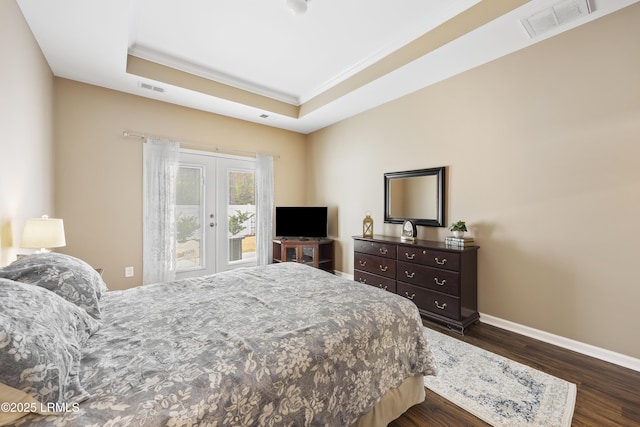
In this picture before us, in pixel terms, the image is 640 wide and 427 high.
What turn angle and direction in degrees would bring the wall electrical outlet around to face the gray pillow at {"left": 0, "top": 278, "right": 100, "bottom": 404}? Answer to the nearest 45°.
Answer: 0° — it already faces it

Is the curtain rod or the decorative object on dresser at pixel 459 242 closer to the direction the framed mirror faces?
the curtain rod

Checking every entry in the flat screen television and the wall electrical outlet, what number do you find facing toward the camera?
2

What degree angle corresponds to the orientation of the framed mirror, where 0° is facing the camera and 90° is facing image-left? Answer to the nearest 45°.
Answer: approximately 45°

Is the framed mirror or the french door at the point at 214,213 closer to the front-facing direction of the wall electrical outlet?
the framed mirror

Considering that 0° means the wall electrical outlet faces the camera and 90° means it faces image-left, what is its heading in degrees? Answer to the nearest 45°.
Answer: approximately 0°

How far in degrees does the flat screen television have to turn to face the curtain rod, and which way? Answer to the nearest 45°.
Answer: approximately 90° to its right

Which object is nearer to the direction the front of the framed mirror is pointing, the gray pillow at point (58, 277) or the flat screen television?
the gray pillow

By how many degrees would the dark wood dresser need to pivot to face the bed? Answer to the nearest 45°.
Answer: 0° — it already faces it
